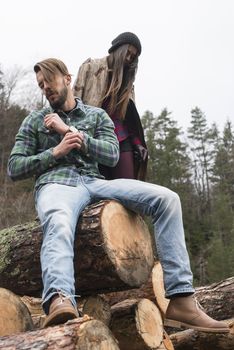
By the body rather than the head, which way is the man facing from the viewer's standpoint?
toward the camera

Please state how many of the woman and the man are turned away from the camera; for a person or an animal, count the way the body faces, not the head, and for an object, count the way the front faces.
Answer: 0

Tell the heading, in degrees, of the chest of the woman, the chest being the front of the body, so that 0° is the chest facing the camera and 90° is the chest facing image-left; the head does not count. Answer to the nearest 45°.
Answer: approximately 315°

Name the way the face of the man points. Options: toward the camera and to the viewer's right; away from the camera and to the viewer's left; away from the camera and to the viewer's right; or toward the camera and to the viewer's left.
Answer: toward the camera and to the viewer's left
